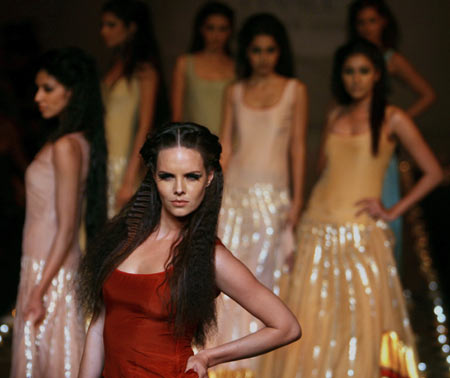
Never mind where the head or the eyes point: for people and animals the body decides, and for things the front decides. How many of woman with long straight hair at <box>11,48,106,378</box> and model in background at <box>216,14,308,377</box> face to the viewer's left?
1

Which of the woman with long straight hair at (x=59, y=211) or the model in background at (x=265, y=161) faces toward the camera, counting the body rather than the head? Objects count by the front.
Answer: the model in background

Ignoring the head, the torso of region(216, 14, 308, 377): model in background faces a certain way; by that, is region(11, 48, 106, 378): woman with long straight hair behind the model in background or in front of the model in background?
in front

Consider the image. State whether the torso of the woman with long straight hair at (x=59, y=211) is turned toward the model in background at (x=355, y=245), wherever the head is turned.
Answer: no

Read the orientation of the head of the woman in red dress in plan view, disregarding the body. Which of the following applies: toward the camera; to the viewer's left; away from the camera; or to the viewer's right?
toward the camera

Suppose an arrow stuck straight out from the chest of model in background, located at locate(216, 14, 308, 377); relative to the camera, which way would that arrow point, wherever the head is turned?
toward the camera

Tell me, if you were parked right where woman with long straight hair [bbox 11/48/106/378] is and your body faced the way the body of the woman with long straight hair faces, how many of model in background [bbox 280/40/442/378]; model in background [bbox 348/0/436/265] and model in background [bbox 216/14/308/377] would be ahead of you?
0

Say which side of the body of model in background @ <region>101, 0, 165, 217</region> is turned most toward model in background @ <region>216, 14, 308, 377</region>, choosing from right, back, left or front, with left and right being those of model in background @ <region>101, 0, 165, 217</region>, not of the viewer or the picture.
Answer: left

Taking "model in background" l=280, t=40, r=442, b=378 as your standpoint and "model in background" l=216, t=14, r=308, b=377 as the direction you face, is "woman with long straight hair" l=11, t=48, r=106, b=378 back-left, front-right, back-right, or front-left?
front-left

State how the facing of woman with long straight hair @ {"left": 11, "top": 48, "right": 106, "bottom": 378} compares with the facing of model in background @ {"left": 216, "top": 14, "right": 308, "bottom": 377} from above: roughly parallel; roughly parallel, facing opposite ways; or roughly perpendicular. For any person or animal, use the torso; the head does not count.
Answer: roughly perpendicular

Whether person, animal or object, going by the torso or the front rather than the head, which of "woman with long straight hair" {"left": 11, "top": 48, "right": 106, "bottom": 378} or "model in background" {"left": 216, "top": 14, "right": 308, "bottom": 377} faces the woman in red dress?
the model in background

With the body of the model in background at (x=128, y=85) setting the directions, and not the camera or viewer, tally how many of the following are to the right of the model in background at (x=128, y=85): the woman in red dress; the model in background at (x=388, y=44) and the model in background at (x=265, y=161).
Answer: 0

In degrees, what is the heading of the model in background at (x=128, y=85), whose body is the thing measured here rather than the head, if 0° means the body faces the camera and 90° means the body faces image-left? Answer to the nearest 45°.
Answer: approximately 45°

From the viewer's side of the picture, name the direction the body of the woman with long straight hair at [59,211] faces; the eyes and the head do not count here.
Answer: to the viewer's left
